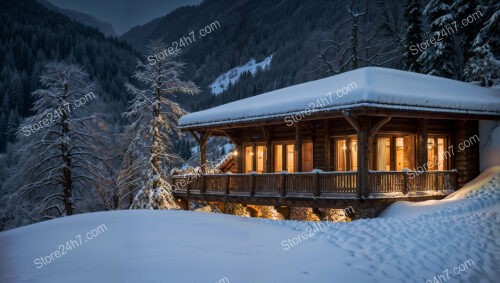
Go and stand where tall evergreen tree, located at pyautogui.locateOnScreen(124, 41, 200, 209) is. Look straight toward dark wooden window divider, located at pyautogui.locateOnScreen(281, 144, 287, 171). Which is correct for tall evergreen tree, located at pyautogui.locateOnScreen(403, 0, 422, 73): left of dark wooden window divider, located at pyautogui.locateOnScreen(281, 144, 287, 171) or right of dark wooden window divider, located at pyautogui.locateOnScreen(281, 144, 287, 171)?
left

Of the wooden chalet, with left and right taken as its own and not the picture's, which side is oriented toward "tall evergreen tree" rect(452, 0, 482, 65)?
back

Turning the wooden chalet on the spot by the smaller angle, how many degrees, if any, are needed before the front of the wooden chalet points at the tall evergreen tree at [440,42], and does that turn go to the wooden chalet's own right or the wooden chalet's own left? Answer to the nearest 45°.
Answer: approximately 180°

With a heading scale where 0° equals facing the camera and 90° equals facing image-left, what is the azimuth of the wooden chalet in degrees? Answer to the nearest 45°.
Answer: approximately 45°

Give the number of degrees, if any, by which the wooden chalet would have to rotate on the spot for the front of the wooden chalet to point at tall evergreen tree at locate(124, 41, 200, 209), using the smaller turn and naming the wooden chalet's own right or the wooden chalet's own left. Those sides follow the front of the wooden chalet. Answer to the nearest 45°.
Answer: approximately 45° to the wooden chalet's own right

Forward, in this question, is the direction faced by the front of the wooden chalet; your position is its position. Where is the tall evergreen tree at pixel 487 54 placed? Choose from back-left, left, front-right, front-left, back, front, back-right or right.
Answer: back

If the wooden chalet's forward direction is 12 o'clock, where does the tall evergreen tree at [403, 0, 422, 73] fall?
The tall evergreen tree is roughly at 5 o'clock from the wooden chalet.
